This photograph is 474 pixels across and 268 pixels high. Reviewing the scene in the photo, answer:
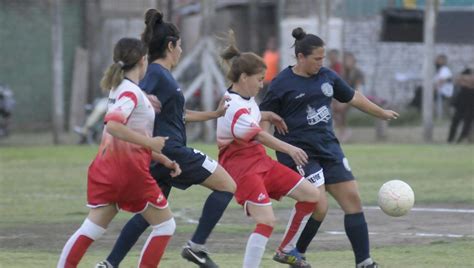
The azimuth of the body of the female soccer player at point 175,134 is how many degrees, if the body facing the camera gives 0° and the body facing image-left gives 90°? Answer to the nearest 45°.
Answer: approximately 270°

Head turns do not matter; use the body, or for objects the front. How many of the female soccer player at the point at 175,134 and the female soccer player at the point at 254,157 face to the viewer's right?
2

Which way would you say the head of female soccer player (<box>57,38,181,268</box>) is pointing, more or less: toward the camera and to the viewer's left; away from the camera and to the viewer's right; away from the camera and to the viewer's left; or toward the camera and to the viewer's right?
away from the camera and to the viewer's right

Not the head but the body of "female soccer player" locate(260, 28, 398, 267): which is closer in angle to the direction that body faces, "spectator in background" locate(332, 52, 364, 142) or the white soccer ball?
the white soccer ball

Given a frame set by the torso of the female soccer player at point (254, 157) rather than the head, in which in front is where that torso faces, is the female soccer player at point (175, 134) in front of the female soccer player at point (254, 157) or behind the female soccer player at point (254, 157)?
behind

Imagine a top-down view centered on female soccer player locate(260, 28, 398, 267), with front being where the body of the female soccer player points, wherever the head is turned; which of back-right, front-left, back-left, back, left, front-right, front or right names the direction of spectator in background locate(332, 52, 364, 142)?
back-left

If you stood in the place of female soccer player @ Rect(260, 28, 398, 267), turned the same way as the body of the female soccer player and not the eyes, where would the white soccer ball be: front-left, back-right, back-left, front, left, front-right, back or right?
front-left

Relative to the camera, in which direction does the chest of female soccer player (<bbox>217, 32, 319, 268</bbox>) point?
to the viewer's right

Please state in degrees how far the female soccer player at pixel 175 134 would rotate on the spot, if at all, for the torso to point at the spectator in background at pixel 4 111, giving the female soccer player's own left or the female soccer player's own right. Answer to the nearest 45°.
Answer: approximately 90° to the female soccer player's own left

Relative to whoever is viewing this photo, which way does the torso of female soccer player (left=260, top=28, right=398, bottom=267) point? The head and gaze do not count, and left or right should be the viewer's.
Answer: facing the viewer and to the right of the viewer
